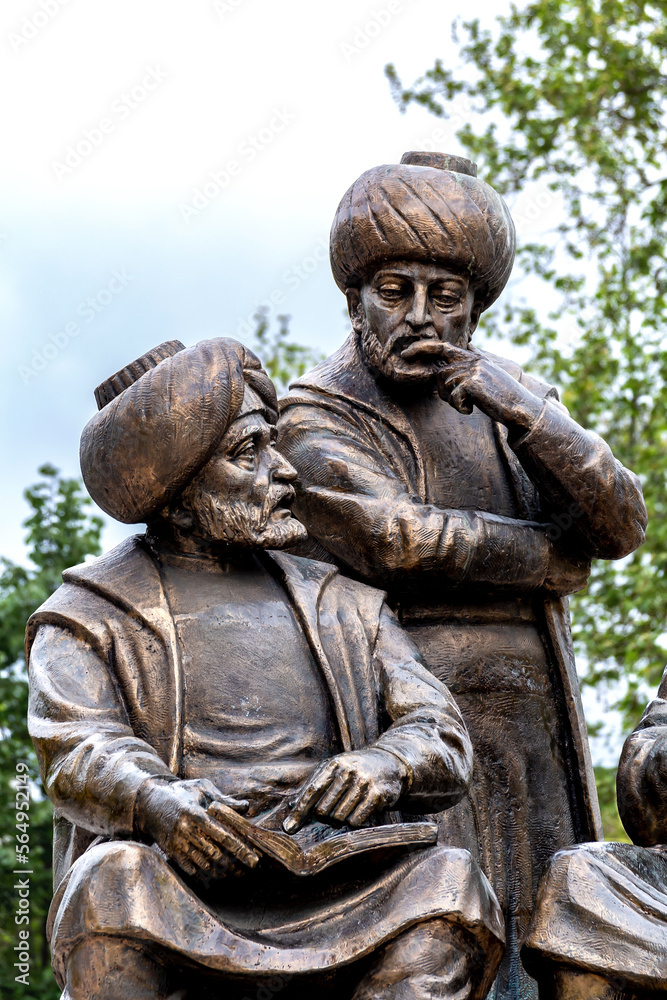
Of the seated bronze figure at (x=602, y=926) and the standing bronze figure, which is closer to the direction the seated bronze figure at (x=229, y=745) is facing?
the seated bronze figure

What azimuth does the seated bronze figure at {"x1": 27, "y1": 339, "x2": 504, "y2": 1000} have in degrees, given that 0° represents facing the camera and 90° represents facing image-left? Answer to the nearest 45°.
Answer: approximately 0°

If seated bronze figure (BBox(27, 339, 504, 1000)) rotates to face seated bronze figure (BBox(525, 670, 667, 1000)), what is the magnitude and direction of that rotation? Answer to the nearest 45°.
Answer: approximately 90° to its left

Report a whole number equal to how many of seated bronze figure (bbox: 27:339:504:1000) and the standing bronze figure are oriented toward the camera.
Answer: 2
